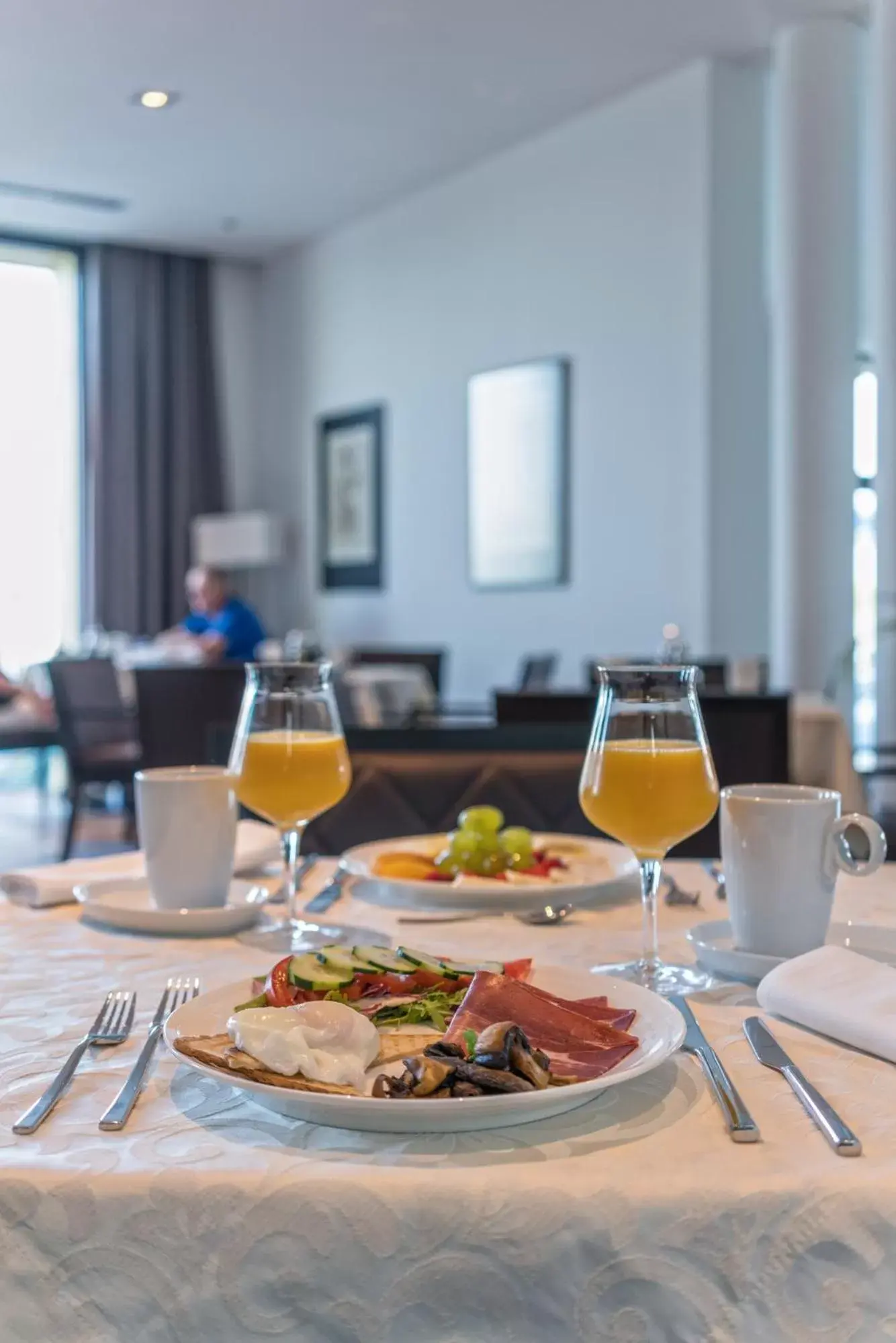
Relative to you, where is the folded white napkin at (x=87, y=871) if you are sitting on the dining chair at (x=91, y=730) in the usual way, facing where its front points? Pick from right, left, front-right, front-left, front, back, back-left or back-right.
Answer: back-right

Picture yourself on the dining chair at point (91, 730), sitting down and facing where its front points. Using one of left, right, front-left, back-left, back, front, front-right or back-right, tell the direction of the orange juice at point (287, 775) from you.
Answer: back-right

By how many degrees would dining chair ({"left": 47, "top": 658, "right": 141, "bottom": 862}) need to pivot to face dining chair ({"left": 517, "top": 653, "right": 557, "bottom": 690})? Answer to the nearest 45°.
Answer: approximately 45° to its right

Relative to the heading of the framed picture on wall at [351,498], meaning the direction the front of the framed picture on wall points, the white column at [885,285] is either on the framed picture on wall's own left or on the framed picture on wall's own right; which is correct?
on the framed picture on wall's own left

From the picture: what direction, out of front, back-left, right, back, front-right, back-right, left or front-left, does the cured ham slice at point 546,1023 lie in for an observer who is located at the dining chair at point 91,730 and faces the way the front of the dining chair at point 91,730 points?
back-right

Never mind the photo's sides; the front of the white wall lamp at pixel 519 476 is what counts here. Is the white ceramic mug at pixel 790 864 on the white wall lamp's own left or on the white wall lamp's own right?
on the white wall lamp's own left

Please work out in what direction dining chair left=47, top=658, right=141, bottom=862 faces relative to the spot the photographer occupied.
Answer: facing away from the viewer and to the right of the viewer

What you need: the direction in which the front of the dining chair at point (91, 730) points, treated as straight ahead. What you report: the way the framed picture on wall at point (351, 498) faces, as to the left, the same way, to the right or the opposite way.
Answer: the opposite way

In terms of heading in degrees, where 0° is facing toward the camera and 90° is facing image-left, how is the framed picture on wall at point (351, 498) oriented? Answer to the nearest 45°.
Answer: approximately 45°

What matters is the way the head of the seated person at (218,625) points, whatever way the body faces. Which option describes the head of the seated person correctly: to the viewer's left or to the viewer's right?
to the viewer's left

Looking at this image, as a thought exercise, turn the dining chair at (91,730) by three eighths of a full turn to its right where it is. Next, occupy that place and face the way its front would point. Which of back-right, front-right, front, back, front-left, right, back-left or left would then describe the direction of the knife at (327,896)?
front

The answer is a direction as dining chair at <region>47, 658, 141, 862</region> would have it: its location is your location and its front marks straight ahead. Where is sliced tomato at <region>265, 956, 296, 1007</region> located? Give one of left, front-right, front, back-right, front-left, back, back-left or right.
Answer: back-right
